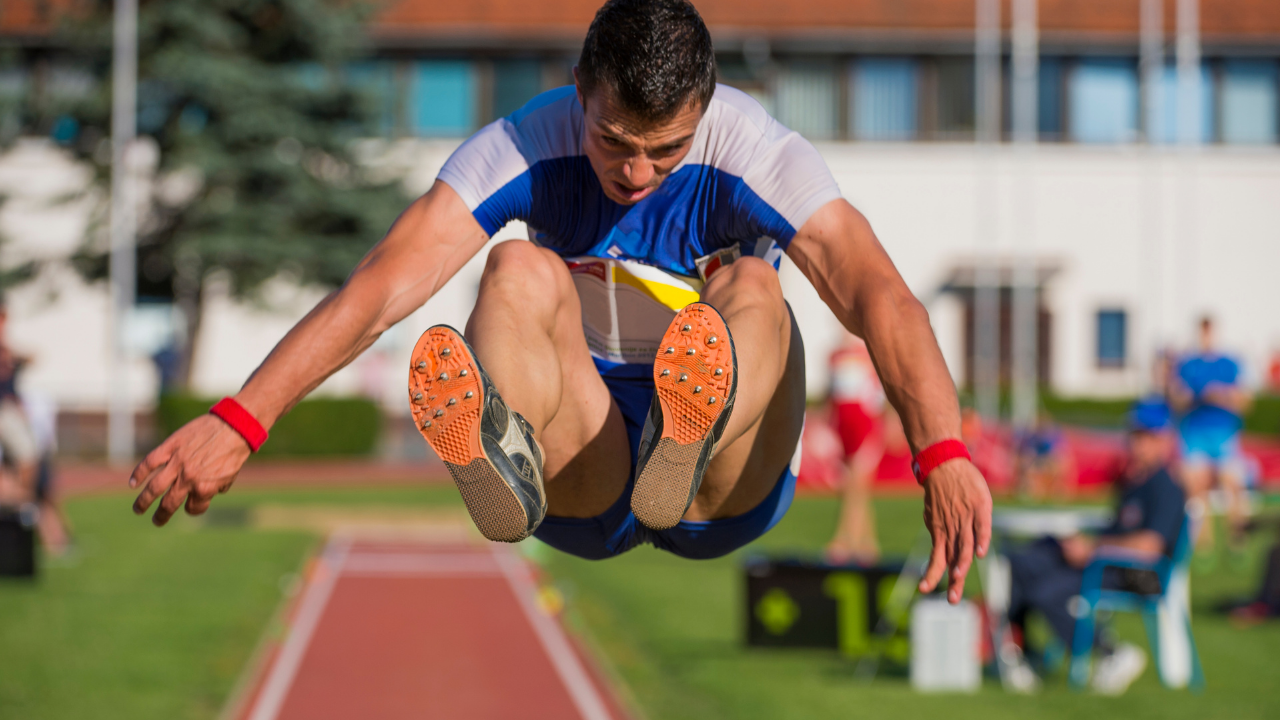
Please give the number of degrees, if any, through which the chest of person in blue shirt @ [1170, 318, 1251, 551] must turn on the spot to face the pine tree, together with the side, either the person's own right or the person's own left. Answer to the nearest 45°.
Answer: approximately 90° to the person's own right

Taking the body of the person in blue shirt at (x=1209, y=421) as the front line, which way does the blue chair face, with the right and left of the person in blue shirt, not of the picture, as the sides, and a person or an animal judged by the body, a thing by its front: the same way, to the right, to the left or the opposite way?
to the right

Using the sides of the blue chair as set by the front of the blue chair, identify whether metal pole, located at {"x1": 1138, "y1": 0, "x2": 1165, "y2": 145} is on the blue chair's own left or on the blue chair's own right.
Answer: on the blue chair's own right

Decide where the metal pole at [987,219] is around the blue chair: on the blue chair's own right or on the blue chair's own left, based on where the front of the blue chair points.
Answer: on the blue chair's own right

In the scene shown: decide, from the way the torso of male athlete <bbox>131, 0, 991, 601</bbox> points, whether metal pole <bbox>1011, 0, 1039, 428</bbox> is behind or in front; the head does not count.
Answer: behind

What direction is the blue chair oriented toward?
to the viewer's left

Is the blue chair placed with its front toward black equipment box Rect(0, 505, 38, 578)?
yes

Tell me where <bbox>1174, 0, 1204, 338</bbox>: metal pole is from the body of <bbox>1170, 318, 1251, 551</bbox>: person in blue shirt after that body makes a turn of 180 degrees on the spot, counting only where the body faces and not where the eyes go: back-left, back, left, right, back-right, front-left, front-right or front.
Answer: front

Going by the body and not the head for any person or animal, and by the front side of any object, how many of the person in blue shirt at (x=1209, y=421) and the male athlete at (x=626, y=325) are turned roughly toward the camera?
2

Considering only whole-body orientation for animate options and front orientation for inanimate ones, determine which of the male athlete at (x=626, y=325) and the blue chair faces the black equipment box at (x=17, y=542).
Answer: the blue chair

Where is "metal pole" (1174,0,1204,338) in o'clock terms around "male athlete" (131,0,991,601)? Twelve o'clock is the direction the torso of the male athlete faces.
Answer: The metal pole is roughly at 7 o'clock from the male athlete.

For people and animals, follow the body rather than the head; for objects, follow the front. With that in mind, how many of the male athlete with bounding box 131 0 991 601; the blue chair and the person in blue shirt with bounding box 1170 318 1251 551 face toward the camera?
2

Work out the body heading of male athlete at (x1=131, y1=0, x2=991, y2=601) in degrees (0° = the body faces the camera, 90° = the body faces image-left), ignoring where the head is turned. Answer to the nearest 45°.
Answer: approximately 0°

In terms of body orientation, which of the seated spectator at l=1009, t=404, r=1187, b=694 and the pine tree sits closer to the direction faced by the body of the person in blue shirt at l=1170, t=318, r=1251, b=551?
the seated spectator

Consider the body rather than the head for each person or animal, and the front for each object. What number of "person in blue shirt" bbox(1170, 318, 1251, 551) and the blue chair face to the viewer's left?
1
